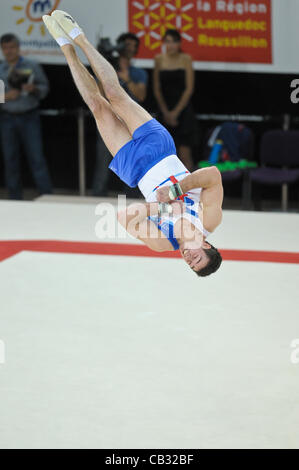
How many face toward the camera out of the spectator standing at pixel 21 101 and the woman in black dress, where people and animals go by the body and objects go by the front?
2

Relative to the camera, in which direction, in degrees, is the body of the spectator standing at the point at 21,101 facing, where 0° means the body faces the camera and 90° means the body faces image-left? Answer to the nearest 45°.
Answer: approximately 0°

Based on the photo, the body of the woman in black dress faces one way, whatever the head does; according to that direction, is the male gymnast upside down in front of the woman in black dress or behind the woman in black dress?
in front

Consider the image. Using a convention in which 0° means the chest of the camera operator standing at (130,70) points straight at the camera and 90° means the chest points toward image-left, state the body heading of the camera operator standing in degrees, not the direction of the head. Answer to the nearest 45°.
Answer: approximately 45°

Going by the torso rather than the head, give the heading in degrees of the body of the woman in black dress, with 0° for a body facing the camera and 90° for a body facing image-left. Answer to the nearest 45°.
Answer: approximately 0°
